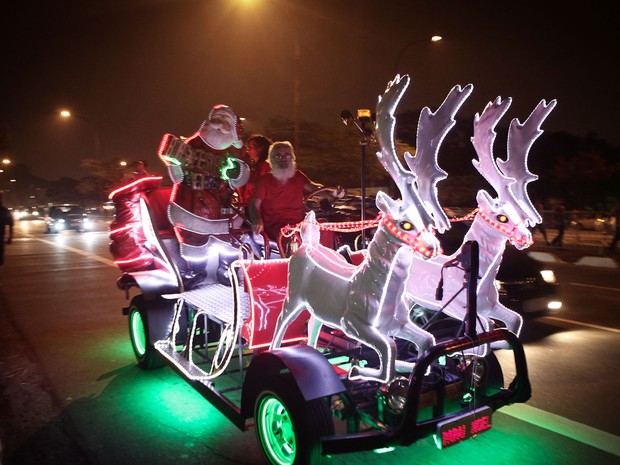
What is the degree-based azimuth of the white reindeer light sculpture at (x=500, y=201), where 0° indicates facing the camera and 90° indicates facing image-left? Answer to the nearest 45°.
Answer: approximately 315°

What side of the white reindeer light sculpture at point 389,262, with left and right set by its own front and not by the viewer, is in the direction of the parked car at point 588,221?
left

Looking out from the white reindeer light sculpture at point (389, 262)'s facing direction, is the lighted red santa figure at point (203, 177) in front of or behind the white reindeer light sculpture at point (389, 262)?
behind

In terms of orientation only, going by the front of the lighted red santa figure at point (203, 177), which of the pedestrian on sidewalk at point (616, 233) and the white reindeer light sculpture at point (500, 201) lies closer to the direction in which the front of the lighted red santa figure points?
the white reindeer light sculpture

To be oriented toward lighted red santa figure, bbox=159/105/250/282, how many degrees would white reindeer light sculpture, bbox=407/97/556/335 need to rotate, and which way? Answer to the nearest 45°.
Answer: approximately 135° to its right

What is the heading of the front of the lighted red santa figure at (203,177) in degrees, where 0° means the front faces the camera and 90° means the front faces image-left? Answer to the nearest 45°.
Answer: approximately 0°
